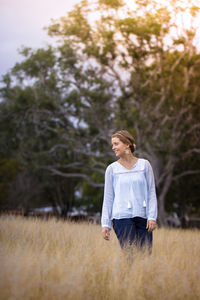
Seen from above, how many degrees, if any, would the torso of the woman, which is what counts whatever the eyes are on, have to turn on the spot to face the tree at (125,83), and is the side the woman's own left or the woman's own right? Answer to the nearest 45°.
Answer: approximately 180°

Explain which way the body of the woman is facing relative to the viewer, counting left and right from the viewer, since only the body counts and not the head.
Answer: facing the viewer
